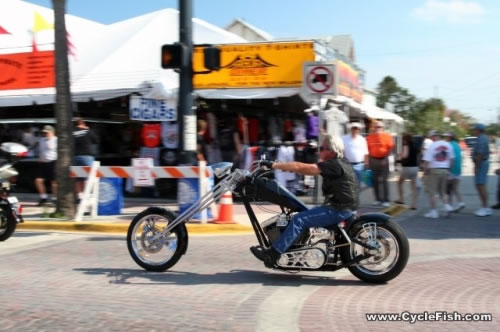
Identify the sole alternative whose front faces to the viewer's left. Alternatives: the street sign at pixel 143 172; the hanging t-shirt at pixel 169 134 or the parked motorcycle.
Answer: the parked motorcycle

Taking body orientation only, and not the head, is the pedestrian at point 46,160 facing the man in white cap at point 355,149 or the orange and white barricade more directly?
the orange and white barricade

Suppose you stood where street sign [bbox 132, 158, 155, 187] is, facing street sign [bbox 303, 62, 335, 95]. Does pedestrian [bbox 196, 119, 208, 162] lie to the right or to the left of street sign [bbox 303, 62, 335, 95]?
left

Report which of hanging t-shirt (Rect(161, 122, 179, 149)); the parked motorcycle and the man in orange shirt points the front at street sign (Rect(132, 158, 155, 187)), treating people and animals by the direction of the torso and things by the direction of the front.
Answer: the hanging t-shirt

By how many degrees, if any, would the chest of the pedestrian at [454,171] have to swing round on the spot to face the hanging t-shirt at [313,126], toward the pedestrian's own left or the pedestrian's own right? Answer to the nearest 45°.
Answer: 0° — they already face it

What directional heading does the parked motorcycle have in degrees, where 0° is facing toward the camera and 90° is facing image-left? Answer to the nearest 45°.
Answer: approximately 90°

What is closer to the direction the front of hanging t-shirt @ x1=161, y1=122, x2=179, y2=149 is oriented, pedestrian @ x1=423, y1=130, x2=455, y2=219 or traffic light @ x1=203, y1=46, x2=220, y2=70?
the traffic light

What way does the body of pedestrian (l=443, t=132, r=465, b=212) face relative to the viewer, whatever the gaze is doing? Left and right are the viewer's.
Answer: facing to the left of the viewer
